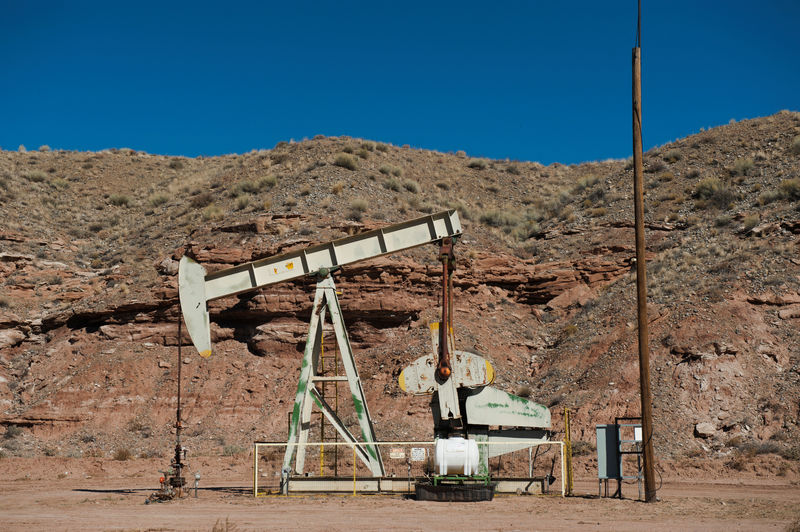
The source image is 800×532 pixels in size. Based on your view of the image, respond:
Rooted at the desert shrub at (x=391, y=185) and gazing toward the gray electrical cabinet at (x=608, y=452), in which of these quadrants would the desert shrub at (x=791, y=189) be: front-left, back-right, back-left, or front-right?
front-left

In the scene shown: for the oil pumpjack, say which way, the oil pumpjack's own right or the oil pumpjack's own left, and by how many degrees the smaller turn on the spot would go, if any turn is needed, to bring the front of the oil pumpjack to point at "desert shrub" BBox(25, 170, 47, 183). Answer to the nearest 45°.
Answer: approximately 45° to the oil pumpjack's own right

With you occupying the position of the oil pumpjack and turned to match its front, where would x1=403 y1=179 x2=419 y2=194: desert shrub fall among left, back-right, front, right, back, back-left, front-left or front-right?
right

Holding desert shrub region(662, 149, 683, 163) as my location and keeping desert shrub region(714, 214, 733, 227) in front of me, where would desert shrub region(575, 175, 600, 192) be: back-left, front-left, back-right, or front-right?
back-right

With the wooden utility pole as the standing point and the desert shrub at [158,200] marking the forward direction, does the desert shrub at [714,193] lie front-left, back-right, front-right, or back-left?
front-right

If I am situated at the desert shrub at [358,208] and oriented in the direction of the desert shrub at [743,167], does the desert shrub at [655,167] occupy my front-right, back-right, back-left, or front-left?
front-left

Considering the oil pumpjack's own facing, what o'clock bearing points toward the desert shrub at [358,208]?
The desert shrub is roughly at 3 o'clock from the oil pumpjack.

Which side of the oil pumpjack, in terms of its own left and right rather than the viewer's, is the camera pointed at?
left

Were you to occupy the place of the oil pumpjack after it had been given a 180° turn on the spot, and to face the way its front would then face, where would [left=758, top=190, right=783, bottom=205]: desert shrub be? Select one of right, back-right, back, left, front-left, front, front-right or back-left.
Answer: front-left

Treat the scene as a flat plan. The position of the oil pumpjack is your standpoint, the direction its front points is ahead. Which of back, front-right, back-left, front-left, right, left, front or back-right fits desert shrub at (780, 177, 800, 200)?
back-right

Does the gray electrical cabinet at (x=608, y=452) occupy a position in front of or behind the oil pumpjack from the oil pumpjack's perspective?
behind

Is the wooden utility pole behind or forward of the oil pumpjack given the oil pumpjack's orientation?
behind

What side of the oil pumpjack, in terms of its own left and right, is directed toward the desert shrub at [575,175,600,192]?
right

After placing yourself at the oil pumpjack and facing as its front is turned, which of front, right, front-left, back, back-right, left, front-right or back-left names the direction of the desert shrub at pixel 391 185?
right
